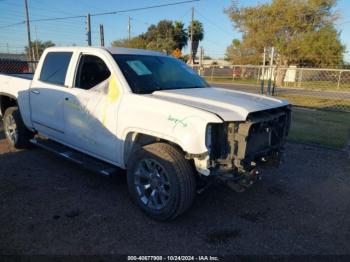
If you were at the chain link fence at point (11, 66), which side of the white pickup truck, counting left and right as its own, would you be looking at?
back

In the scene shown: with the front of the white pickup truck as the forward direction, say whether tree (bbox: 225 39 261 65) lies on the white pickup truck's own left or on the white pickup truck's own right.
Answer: on the white pickup truck's own left

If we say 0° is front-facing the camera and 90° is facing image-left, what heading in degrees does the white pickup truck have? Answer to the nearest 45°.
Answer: approximately 315°

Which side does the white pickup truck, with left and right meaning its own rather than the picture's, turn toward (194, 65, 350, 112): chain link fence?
left
